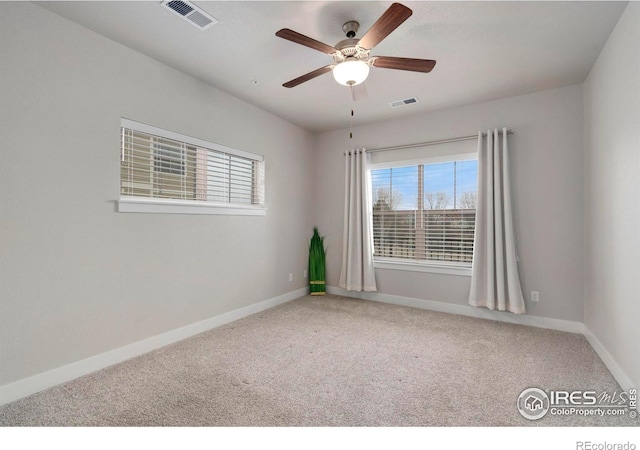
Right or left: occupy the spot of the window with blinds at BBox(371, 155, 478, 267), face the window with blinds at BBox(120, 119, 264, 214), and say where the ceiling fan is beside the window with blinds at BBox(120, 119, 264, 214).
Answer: left

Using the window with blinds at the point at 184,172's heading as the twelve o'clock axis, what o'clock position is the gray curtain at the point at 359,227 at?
The gray curtain is roughly at 10 o'clock from the window with blinds.

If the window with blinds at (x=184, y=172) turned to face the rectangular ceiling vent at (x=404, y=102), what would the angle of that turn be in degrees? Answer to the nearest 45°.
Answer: approximately 45° to its left

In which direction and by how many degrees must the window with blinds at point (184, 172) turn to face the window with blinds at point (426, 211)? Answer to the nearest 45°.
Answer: approximately 45° to its left

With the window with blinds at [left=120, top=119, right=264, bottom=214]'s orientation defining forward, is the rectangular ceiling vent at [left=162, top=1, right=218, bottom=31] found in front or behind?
in front

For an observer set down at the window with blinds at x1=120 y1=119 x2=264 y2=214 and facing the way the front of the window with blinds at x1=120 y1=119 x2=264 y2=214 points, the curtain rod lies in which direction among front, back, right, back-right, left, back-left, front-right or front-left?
front-left

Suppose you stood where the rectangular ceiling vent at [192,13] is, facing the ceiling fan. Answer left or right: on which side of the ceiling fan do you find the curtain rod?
left

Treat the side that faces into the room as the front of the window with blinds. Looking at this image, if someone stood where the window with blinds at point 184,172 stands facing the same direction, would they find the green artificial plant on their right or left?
on their left

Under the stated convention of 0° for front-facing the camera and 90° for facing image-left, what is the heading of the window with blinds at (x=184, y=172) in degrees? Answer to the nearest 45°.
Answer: approximately 315°

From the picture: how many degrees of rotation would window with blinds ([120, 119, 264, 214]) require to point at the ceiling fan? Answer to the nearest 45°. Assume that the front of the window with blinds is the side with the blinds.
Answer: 0° — it already faces it

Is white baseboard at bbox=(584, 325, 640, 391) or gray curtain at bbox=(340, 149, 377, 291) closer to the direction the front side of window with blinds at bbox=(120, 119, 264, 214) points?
the white baseboard

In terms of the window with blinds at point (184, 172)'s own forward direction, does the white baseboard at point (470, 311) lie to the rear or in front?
in front
